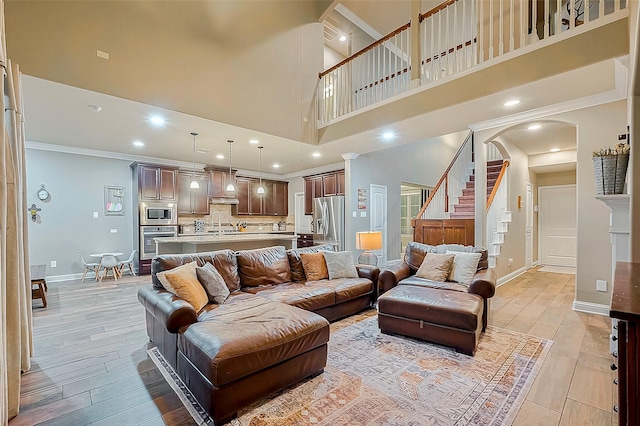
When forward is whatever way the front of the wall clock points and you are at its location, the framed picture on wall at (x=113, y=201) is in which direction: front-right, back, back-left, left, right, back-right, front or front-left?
left

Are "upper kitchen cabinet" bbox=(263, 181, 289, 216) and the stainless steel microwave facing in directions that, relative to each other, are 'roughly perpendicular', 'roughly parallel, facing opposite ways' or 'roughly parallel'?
roughly parallel

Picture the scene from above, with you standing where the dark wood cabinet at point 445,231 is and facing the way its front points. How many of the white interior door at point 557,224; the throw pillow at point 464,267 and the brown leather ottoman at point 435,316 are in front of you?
2

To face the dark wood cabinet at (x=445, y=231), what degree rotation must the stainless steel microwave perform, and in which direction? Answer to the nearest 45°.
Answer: approximately 45° to its left

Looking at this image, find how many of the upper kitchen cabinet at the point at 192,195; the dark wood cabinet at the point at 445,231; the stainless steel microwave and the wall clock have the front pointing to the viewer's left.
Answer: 0

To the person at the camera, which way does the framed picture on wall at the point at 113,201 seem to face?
facing the viewer

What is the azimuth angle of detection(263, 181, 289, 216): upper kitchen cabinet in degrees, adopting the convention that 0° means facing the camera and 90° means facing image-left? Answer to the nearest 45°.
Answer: approximately 0°

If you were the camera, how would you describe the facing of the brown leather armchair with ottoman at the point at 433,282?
facing the viewer and to the left of the viewer

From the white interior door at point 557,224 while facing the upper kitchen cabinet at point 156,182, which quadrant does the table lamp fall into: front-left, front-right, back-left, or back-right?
front-left

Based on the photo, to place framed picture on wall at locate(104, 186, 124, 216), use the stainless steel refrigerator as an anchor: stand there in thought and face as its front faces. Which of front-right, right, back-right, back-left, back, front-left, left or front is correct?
front-right

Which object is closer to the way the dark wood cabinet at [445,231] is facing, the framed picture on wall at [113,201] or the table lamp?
the table lamp

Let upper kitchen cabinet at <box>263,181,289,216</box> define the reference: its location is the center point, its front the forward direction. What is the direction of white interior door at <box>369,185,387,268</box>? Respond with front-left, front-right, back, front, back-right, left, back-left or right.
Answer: front-left

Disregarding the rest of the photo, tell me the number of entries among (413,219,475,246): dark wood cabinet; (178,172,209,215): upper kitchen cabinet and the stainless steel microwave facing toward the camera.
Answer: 3

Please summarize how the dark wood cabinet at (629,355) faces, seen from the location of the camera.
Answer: facing to the left of the viewer

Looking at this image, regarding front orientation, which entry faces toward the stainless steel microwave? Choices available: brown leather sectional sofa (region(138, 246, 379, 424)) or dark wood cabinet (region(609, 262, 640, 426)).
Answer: the dark wood cabinet
